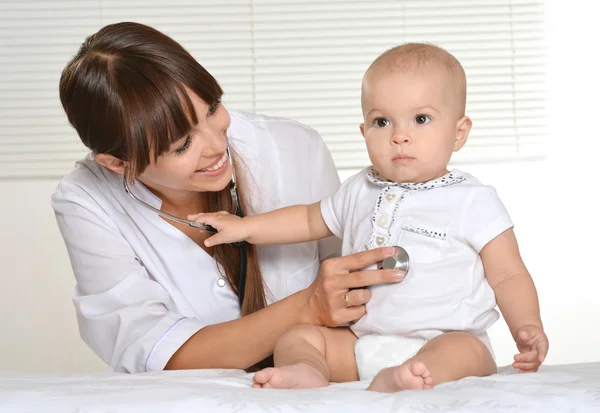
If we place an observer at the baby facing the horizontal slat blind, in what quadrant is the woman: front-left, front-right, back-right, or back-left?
front-left

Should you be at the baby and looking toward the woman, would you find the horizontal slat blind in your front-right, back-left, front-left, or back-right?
front-right

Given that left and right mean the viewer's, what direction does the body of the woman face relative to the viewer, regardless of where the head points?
facing the viewer and to the right of the viewer

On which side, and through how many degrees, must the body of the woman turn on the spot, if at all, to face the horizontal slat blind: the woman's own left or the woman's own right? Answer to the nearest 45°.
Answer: approximately 135° to the woman's own left

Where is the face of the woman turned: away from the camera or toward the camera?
toward the camera
